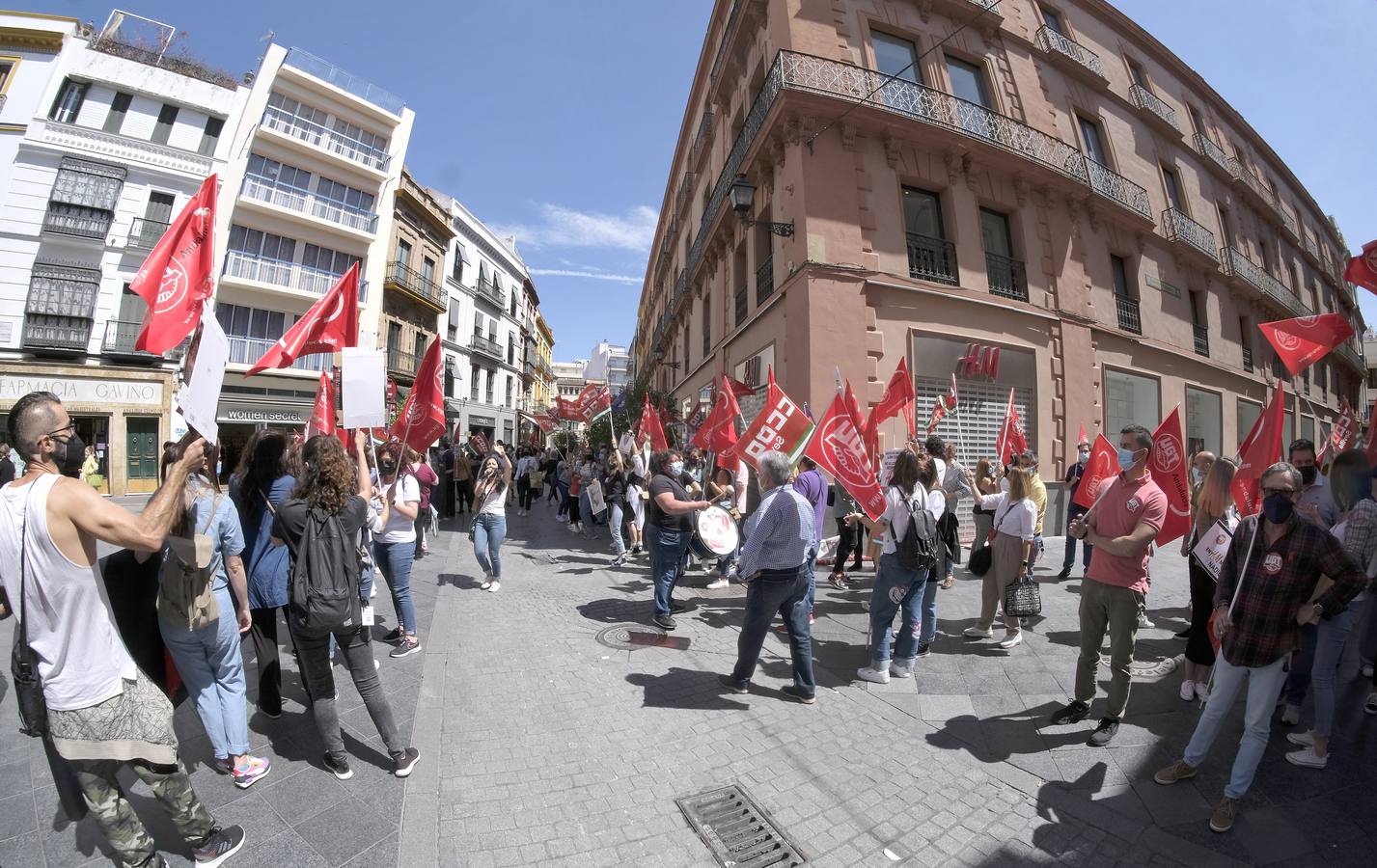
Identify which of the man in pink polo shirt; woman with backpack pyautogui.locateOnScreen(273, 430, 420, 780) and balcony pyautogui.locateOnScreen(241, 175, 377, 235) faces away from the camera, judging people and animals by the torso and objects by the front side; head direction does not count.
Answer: the woman with backpack

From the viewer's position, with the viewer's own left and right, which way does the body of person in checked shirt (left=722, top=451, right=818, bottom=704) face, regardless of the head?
facing away from the viewer and to the left of the viewer

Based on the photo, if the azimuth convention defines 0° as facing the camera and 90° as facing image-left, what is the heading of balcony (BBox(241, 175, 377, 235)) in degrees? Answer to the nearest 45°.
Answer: approximately 315°

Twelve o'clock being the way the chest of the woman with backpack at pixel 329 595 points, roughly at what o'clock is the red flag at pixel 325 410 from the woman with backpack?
The red flag is roughly at 12 o'clock from the woman with backpack.

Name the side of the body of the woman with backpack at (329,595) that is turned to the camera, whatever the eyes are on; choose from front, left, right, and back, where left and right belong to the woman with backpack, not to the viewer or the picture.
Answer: back

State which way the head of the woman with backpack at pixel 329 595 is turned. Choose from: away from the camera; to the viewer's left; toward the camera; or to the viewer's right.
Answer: away from the camera

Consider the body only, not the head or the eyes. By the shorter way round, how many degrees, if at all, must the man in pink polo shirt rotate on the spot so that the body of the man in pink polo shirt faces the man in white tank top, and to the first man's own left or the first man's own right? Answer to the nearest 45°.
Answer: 0° — they already face them

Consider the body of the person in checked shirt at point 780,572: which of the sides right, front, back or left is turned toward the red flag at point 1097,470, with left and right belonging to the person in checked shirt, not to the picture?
right

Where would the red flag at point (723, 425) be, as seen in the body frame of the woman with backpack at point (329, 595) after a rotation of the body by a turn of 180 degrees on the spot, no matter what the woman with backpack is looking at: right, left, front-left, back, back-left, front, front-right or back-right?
back-left

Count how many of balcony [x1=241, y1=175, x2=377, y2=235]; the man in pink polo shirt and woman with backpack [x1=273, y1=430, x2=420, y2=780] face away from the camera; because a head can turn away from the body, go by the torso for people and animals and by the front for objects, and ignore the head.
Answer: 1

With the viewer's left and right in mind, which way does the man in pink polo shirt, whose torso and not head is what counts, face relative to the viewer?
facing the viewer and to the left of the viewer

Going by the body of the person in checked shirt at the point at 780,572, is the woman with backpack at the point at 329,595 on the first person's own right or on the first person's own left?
on the first person's own left

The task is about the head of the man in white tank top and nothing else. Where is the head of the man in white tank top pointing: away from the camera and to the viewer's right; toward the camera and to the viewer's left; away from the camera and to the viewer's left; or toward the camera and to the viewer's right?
away from the camera and to the viewer's right

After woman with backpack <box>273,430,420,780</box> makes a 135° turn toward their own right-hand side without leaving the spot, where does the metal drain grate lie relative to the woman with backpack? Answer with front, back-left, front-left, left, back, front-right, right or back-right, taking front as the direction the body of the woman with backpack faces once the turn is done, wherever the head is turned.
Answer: front

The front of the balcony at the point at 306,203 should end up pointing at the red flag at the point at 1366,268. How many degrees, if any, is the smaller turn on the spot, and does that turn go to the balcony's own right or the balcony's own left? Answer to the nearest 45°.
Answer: approximately 45° to the balcony's own right

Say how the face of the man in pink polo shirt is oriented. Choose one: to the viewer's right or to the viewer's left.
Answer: to the viewer's left

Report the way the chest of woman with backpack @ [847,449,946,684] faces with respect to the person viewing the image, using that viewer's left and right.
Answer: facing away from the viewer and to the left of the viewer

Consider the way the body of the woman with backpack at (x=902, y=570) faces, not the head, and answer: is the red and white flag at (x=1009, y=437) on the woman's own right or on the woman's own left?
on the woman's own right
